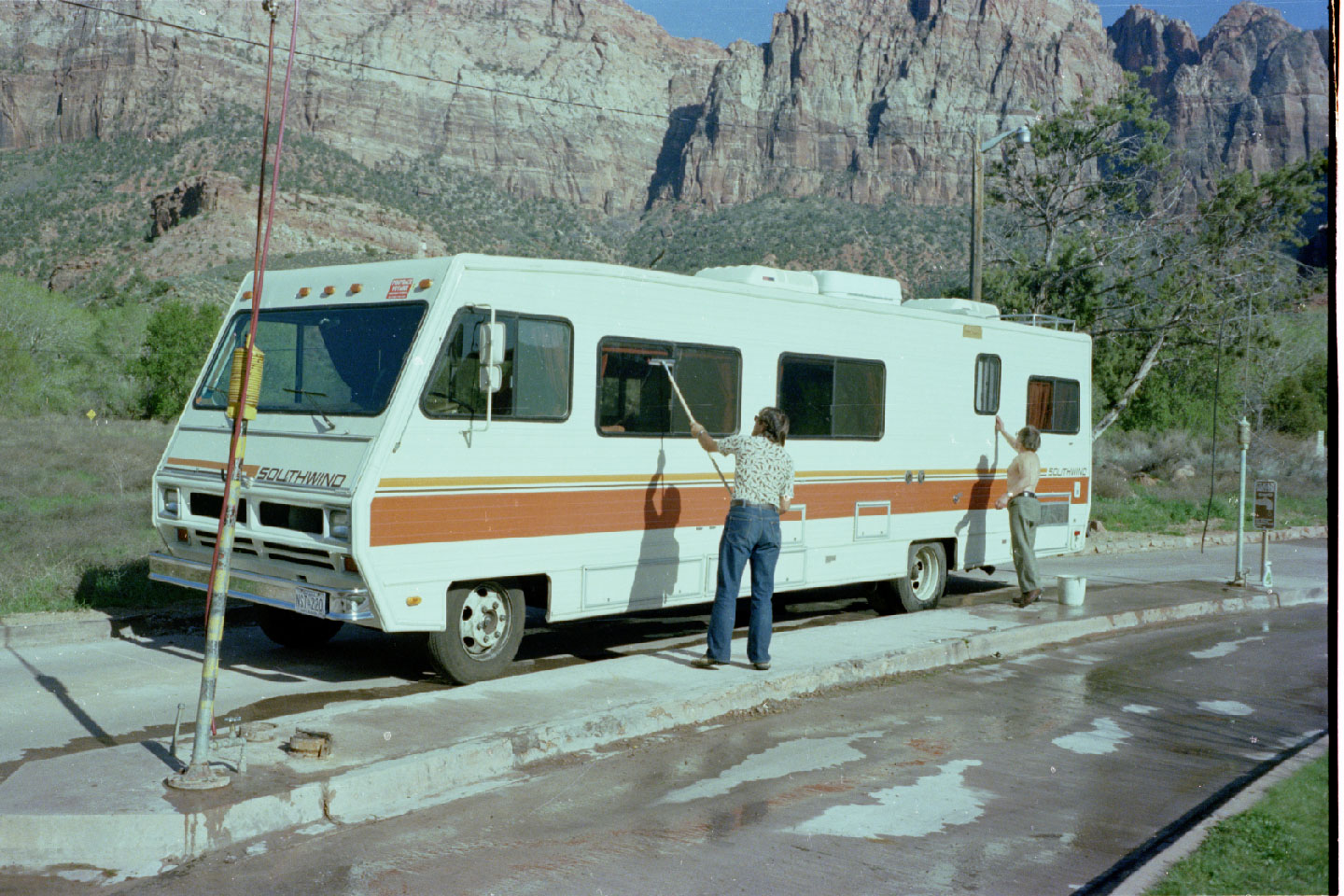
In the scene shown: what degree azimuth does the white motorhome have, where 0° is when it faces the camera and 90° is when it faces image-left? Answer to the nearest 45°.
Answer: approximately 45°

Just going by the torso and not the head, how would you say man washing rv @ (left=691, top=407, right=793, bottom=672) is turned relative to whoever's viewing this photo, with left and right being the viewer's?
facing away from the viewer and to the left of the viewer

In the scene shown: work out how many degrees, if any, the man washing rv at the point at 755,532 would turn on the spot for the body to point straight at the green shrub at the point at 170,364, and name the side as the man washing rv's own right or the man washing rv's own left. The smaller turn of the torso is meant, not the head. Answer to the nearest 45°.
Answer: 0° — they already face it

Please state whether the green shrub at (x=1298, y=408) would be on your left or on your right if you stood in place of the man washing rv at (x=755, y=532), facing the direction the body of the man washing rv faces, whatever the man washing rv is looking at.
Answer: on your right

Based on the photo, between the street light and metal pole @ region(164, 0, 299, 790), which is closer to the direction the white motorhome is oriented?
the metal pole

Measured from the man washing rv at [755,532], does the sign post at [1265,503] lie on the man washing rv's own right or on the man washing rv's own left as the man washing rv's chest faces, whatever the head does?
on the man washing rv's own right

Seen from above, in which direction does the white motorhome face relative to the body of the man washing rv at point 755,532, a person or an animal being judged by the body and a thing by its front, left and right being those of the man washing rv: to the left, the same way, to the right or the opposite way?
to the left

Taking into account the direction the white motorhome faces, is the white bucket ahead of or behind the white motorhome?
behind

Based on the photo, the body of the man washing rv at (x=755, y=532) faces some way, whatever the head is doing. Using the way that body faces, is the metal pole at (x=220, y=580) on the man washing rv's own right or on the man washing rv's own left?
on the man washing rv's own left

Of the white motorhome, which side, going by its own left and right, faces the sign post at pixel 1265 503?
back

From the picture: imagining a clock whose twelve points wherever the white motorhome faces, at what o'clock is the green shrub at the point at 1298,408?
The green shrub is roughly at 6 o'clock from the white motorhome.
